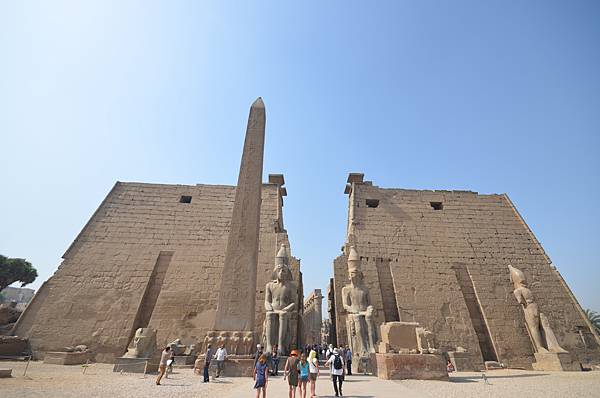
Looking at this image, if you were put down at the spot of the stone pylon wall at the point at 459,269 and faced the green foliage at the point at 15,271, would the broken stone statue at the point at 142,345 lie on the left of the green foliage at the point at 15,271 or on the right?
left

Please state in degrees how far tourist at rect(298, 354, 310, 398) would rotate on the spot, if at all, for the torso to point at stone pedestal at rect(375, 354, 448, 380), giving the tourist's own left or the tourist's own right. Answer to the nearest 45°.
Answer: approximately 45° to the tourist's own right

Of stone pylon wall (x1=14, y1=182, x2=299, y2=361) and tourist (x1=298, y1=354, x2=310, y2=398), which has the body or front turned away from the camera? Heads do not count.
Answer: the tourist

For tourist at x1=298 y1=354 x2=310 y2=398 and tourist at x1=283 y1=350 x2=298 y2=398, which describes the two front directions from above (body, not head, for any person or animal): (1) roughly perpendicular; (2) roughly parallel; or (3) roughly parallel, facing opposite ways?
roughly parallel

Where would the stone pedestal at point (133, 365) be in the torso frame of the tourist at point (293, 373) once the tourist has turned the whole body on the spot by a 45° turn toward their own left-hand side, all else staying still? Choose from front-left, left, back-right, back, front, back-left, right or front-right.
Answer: front

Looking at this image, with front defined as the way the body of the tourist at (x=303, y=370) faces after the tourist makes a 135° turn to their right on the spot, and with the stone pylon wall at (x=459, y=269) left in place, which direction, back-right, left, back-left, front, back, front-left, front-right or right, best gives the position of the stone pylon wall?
left

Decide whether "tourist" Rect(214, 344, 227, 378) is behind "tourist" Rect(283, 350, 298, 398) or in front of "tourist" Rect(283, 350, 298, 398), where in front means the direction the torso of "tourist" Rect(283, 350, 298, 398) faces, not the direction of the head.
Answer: in front

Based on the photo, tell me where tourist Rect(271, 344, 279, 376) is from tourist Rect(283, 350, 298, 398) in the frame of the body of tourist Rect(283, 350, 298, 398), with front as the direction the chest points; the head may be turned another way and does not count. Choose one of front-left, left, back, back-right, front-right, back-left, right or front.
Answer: front

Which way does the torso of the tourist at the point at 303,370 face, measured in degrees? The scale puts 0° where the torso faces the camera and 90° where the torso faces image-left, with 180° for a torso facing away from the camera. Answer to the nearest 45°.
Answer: approximately 180°

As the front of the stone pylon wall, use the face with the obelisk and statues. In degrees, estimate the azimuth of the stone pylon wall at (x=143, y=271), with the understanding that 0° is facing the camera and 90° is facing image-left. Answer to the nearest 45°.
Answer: approximately 0°

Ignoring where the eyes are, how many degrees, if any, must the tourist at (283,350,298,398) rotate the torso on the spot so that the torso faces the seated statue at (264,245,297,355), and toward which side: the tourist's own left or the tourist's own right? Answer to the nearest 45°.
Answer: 0° — they already face it
